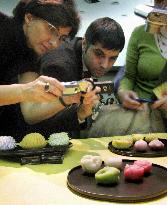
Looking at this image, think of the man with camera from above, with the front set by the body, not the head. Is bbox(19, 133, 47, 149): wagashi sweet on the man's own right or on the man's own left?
on the man's own right

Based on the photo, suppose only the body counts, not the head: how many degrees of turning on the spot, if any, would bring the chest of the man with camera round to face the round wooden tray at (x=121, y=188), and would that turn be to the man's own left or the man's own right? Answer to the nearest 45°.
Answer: approximately 45° to the man's own right

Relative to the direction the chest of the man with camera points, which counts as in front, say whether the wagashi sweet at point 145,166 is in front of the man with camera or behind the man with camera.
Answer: in front

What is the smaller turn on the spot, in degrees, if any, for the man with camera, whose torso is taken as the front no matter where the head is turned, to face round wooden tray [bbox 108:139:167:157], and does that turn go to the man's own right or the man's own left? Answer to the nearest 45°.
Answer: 0° — they already face it

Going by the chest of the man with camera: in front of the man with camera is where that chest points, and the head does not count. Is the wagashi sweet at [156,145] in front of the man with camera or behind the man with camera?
in front

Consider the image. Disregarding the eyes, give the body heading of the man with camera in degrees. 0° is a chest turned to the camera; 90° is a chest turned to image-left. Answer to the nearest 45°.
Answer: approximately 315°

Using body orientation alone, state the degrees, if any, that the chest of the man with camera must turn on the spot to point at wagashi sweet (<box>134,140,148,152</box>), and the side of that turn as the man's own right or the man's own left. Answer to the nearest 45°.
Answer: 0° — they already face it

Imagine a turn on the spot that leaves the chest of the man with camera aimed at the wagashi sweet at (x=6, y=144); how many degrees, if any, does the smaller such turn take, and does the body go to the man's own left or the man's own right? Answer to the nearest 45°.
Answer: approximately 90° to the man's own right
